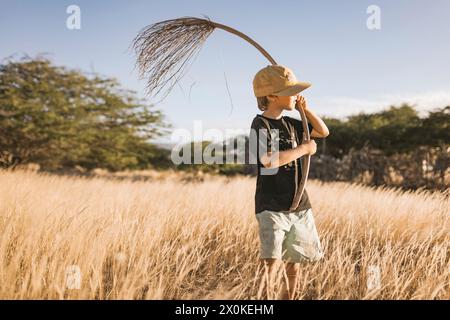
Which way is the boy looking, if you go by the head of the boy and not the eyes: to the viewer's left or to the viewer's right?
to the viewer's right

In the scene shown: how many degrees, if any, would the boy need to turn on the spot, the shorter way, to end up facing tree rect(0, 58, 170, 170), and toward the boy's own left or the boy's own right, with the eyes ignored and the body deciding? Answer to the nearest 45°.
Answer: approximately 180°

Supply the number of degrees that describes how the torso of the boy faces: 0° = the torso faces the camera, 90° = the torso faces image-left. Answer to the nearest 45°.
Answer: approximately 315°
